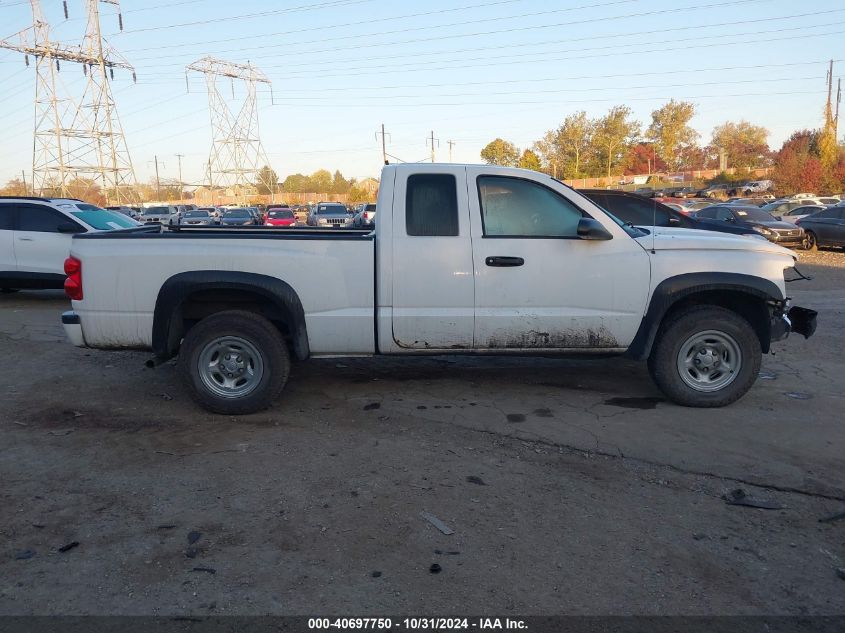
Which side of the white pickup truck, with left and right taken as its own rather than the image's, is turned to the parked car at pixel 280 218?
left

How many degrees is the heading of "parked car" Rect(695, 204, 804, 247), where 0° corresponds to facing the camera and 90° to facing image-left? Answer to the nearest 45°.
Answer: approximately 315°

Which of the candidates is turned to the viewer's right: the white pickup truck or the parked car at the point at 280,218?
the white pickup truck

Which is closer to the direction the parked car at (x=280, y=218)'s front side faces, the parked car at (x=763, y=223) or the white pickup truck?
the white pickup truck

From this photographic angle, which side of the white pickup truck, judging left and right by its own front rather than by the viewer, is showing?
right

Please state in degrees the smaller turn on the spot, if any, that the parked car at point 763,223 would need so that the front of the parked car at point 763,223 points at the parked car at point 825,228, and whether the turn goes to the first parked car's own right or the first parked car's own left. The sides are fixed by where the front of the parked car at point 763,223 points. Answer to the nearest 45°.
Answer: approximately 45° to the first parked car's own left
